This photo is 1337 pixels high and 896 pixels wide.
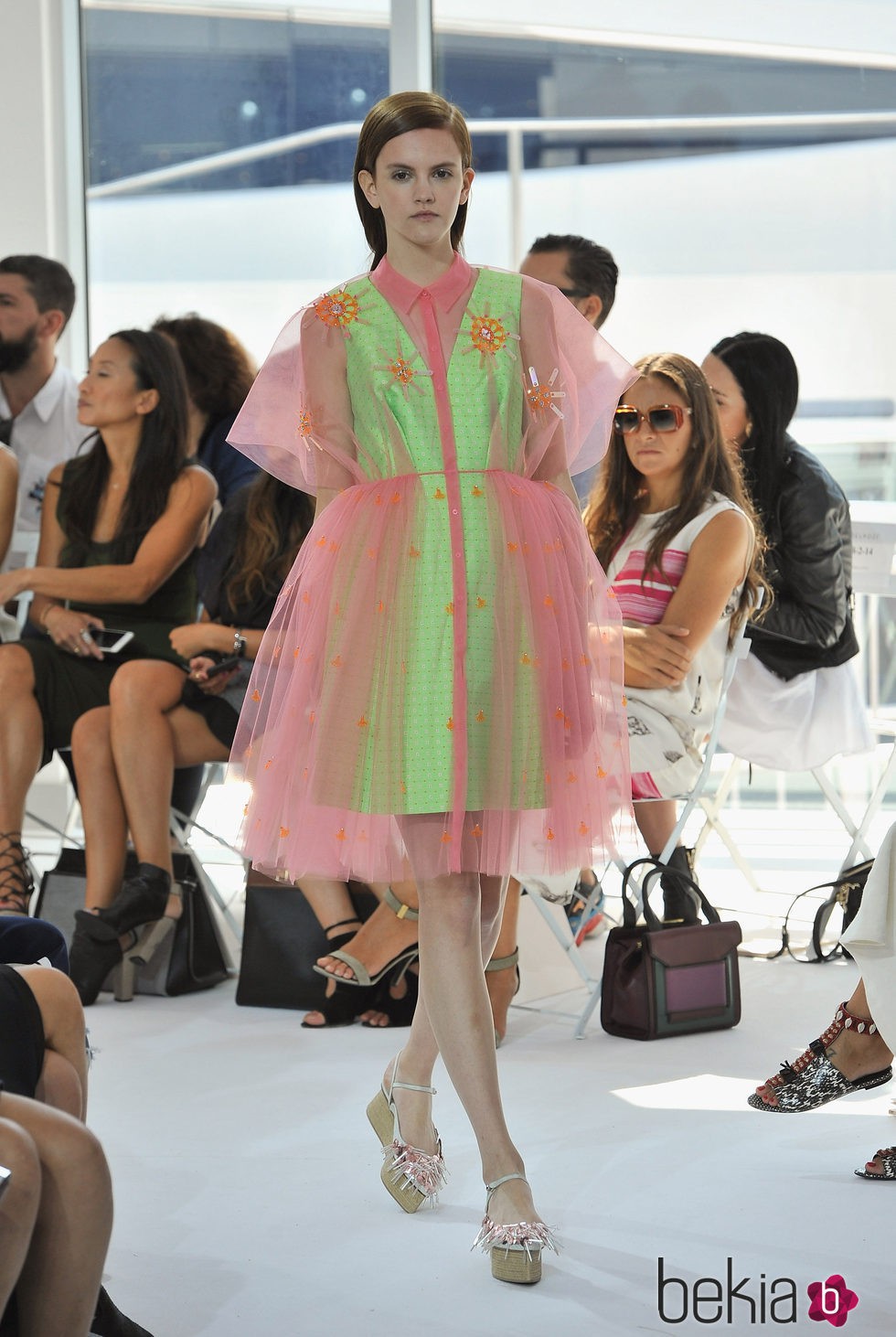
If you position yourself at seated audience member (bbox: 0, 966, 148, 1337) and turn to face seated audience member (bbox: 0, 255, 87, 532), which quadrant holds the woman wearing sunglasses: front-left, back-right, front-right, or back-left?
front-right

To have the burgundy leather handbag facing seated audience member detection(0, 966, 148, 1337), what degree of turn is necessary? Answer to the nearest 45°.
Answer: approximately 45° to its right

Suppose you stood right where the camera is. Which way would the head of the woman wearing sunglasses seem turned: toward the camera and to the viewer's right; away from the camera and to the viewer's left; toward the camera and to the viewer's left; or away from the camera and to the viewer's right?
toward the camera and to the viewer's left

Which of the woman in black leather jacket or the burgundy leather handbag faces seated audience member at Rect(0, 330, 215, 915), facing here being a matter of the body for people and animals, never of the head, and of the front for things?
the woman in black leather jacket

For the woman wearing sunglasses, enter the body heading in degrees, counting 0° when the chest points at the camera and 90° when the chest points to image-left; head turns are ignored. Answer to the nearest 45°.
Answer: approximately 45°

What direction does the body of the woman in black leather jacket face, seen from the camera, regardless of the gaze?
to the viewer's left

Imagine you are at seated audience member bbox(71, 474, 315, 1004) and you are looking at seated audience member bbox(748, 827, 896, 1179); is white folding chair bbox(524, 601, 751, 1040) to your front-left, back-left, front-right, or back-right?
front-left

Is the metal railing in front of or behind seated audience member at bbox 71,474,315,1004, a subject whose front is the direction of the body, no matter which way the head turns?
behind

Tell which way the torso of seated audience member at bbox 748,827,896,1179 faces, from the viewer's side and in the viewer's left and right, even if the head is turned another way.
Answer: facing to the left of the viewer
